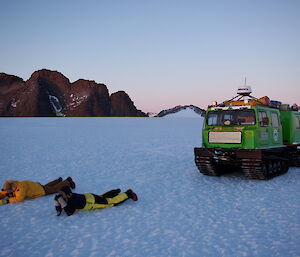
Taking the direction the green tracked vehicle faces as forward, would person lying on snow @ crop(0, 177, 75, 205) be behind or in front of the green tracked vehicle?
in front

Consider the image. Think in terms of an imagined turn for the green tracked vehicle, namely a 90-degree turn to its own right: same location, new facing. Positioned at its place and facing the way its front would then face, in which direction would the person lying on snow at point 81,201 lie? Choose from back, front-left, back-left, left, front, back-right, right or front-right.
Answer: left

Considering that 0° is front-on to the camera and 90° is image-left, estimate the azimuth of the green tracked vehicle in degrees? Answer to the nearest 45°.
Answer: approximately 45°
